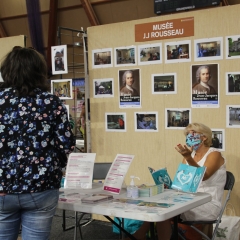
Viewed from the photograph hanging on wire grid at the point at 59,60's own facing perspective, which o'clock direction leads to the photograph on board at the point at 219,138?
the photograph on board at the point at 219,138 is roughly at 10 o'clock from the photograph hanging on wire grid at the point at 59,60.

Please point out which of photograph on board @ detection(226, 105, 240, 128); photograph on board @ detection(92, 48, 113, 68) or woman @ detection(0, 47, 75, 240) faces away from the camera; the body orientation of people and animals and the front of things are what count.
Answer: the woman

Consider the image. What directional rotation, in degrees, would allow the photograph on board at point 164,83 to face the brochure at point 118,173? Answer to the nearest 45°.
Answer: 0° — it already faces it

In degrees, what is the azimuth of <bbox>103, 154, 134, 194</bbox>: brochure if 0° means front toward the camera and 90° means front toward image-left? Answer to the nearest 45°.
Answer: approximately 45°

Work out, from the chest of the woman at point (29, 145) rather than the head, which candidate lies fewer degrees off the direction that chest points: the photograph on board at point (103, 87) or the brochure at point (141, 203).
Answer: the photograph on board

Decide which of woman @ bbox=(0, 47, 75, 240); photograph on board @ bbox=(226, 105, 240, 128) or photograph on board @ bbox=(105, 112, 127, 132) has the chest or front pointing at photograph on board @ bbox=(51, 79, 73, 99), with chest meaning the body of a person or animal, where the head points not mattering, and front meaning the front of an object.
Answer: the woman

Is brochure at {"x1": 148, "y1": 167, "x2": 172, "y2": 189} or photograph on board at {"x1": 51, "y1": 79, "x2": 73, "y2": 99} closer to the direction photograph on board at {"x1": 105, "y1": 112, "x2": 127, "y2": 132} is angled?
the brochure

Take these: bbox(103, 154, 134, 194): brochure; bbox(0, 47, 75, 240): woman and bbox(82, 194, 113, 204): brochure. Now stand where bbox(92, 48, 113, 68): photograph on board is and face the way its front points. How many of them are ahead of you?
3
